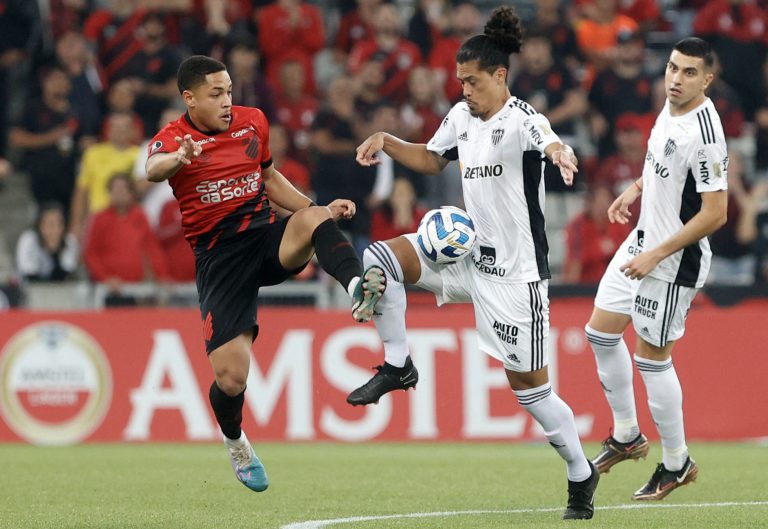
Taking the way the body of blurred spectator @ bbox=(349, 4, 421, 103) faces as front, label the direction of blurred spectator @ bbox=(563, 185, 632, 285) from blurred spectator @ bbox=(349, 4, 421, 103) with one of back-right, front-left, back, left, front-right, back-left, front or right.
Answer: front-left

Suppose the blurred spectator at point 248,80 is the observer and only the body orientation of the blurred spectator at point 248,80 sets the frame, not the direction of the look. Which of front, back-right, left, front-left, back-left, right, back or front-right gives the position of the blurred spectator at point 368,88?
left

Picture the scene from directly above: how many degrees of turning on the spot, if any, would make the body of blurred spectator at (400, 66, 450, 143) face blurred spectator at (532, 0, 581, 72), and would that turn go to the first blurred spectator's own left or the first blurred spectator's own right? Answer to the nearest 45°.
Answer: approximately 135° to the first blurred spectator's own left

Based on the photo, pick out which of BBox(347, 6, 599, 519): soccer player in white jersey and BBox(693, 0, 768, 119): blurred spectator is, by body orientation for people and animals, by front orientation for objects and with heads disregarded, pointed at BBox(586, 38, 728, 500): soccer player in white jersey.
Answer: the blurred spectator

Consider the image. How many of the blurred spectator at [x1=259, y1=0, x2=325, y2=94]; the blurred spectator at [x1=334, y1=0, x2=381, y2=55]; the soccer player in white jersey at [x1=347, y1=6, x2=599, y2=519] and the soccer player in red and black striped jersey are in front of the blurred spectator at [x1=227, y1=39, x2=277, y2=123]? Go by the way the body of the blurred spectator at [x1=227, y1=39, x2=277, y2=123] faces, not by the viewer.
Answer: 2

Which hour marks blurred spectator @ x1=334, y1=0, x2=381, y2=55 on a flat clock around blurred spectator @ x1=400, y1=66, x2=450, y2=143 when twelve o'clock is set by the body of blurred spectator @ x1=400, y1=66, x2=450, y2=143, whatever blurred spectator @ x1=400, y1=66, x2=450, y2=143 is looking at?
blurred spectator @ x1=334, y1=0, x2=381, y2=55 is roughly at 5 o'clock from blurred spectator @ x1=400, y1=66, x2=450, y2=143.

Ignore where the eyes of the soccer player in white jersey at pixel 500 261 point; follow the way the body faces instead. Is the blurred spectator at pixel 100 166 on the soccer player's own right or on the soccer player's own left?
on the soccer player's own right

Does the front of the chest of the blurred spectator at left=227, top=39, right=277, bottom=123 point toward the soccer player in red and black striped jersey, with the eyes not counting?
yes

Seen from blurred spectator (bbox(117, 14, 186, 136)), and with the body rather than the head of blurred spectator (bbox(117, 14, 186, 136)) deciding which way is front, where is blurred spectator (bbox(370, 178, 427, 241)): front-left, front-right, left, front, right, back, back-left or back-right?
front-left

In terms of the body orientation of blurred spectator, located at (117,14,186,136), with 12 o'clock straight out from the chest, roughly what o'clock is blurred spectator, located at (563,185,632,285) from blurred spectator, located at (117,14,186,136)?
blurred spectator, located at (563,185,632,285) is roughly at 10 o'clock from blurred spectator, located at (117,14,186,136).
